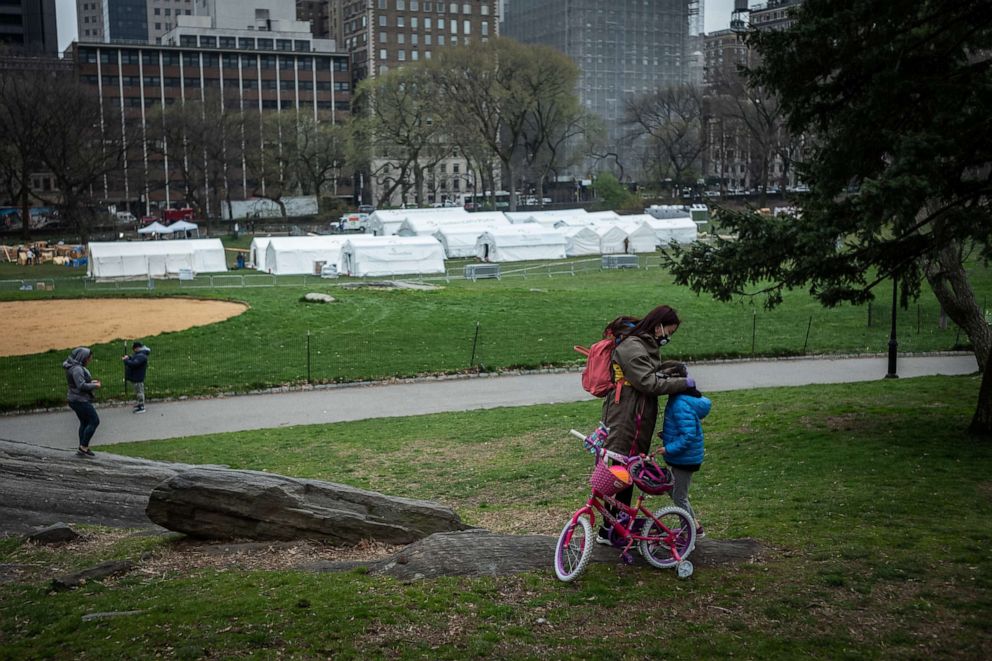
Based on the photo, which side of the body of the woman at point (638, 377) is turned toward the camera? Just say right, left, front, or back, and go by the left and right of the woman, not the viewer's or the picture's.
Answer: right

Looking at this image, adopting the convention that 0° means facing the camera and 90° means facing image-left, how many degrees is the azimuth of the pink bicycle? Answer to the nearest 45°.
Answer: approximately 45°

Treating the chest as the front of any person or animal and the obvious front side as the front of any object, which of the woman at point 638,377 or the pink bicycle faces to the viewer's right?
the woman

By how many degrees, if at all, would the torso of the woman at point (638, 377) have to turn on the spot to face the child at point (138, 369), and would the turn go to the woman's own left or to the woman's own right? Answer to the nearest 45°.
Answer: approximately 135° to the woman's own left
